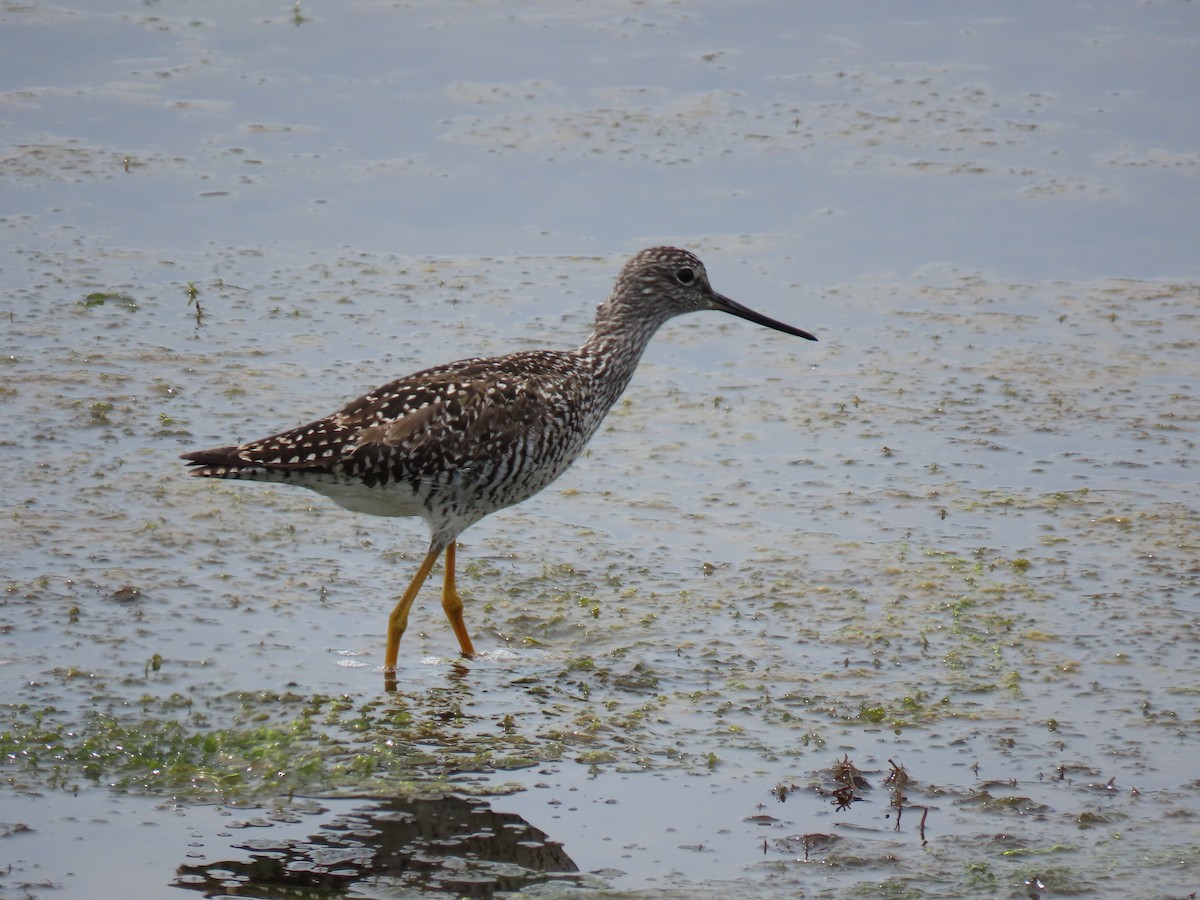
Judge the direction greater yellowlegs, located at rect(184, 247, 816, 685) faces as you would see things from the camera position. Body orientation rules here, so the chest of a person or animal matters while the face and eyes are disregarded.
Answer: facing to the right of the viewer
